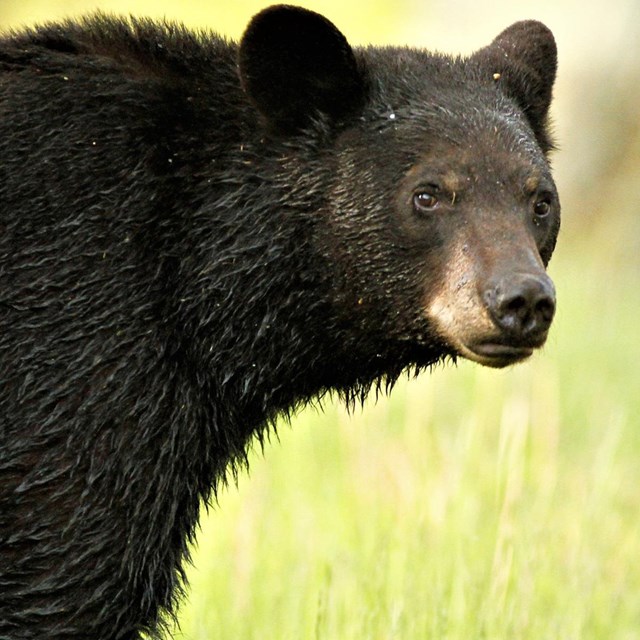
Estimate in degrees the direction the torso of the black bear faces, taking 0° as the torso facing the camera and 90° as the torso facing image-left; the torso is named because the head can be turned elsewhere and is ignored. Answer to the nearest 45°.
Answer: approximately 270°
